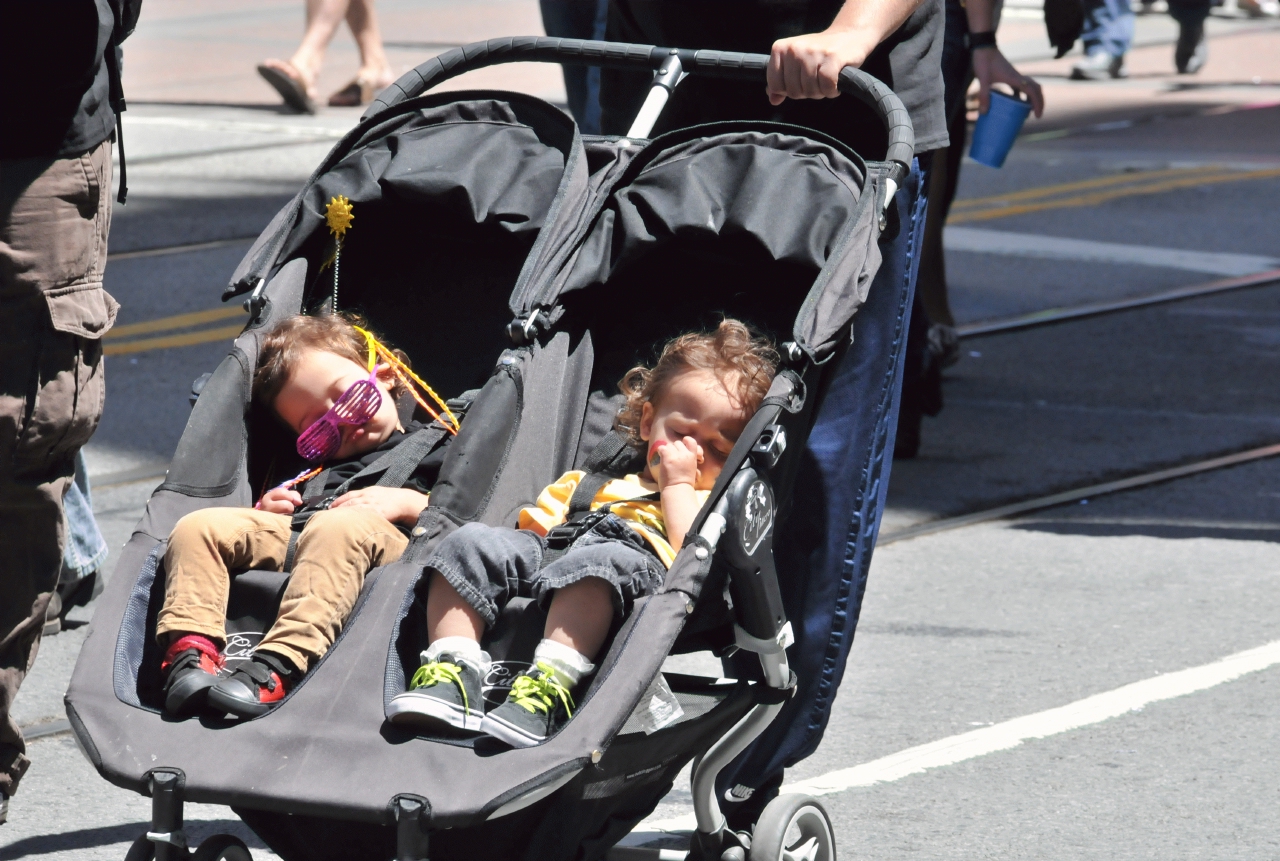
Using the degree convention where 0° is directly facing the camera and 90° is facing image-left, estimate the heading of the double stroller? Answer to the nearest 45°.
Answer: approximately 45°

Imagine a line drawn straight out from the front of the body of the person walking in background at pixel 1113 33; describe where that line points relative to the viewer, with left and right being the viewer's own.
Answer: facing to the left of the viewer

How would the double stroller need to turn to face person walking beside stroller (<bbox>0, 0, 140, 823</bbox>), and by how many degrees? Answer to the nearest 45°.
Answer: approximately 90° to its right

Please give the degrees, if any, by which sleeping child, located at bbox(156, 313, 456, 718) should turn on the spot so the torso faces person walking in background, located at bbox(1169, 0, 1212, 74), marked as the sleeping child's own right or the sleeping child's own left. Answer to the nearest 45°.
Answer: approximately 180°

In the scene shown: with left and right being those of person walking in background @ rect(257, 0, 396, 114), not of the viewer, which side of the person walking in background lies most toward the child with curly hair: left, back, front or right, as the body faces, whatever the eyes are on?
left

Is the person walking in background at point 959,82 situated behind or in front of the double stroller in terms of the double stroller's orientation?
behind

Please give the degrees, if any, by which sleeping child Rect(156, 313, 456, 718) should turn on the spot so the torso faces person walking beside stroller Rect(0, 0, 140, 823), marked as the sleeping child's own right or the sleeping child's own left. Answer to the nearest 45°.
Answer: approximately 90° to the sleeping child's own right

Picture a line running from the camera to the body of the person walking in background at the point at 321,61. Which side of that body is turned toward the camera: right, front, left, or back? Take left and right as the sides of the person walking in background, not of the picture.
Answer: left

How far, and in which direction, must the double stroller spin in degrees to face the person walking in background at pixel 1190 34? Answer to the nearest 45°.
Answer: approximately 180°

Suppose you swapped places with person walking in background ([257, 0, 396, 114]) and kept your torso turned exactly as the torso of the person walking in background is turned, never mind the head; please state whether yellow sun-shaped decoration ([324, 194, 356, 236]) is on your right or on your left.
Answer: on your left

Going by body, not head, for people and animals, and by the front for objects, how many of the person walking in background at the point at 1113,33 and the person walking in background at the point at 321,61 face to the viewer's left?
2

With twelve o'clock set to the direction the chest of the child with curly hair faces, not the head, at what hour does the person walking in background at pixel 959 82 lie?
The person walking in background is roughly at 5 o'clock from the child with curly hair.

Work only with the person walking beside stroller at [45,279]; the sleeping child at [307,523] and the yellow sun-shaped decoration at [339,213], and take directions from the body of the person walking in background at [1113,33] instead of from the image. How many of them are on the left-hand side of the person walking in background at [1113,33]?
3

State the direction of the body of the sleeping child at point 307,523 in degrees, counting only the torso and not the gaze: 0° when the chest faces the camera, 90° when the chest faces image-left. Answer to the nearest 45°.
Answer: approximately 45°
